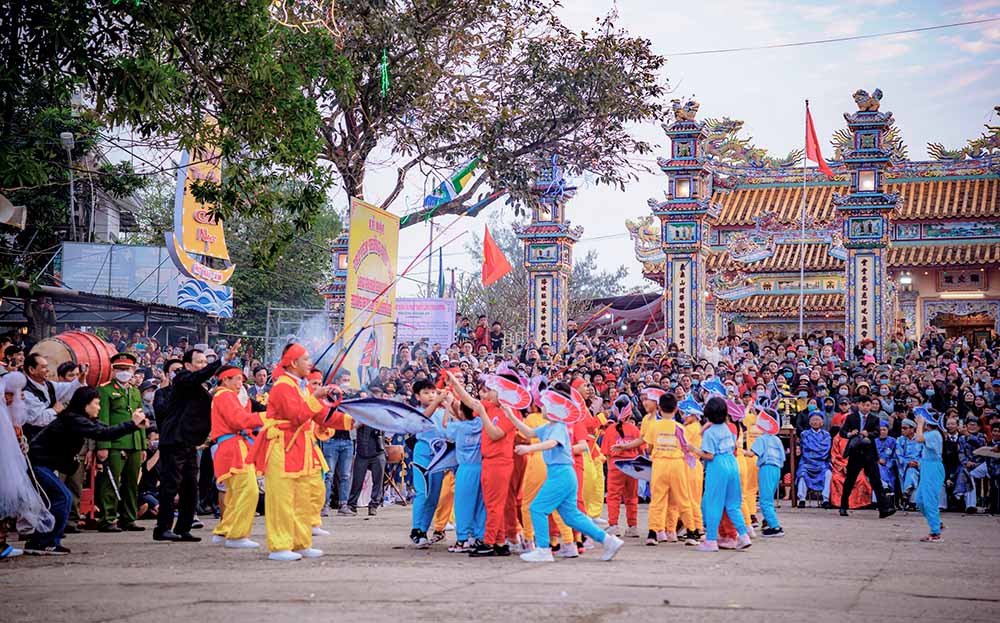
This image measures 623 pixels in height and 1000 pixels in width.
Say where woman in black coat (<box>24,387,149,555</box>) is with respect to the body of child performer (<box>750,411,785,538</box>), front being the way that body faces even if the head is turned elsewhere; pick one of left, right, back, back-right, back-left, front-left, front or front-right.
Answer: left

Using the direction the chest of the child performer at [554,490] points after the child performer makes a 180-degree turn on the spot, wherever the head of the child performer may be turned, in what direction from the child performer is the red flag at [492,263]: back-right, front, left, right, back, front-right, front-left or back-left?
left

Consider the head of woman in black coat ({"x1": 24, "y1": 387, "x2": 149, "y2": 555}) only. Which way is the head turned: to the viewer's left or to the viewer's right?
to the viewer's right

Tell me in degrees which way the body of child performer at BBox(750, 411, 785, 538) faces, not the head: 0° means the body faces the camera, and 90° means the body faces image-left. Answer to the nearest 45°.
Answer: approximately 135°

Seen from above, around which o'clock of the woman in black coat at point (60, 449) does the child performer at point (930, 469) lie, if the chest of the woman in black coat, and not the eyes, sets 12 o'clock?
The child performer is roughly at 12 o'clock from the woman in black coat.

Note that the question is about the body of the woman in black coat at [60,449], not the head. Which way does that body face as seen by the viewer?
to the viewer's right

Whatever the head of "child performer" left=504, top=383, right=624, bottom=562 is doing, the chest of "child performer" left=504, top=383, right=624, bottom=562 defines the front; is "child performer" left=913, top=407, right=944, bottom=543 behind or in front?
behind

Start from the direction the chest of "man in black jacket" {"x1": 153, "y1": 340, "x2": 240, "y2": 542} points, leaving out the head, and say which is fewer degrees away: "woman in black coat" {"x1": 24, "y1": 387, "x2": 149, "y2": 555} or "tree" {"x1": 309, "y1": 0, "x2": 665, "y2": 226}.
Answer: the tree

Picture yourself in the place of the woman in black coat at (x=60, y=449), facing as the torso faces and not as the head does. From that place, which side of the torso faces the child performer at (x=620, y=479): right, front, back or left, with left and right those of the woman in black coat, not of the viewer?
front

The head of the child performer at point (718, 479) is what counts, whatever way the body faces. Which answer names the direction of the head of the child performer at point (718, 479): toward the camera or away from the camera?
away from the camera

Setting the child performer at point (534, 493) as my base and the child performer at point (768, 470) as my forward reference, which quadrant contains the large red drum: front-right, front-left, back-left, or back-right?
back-left
